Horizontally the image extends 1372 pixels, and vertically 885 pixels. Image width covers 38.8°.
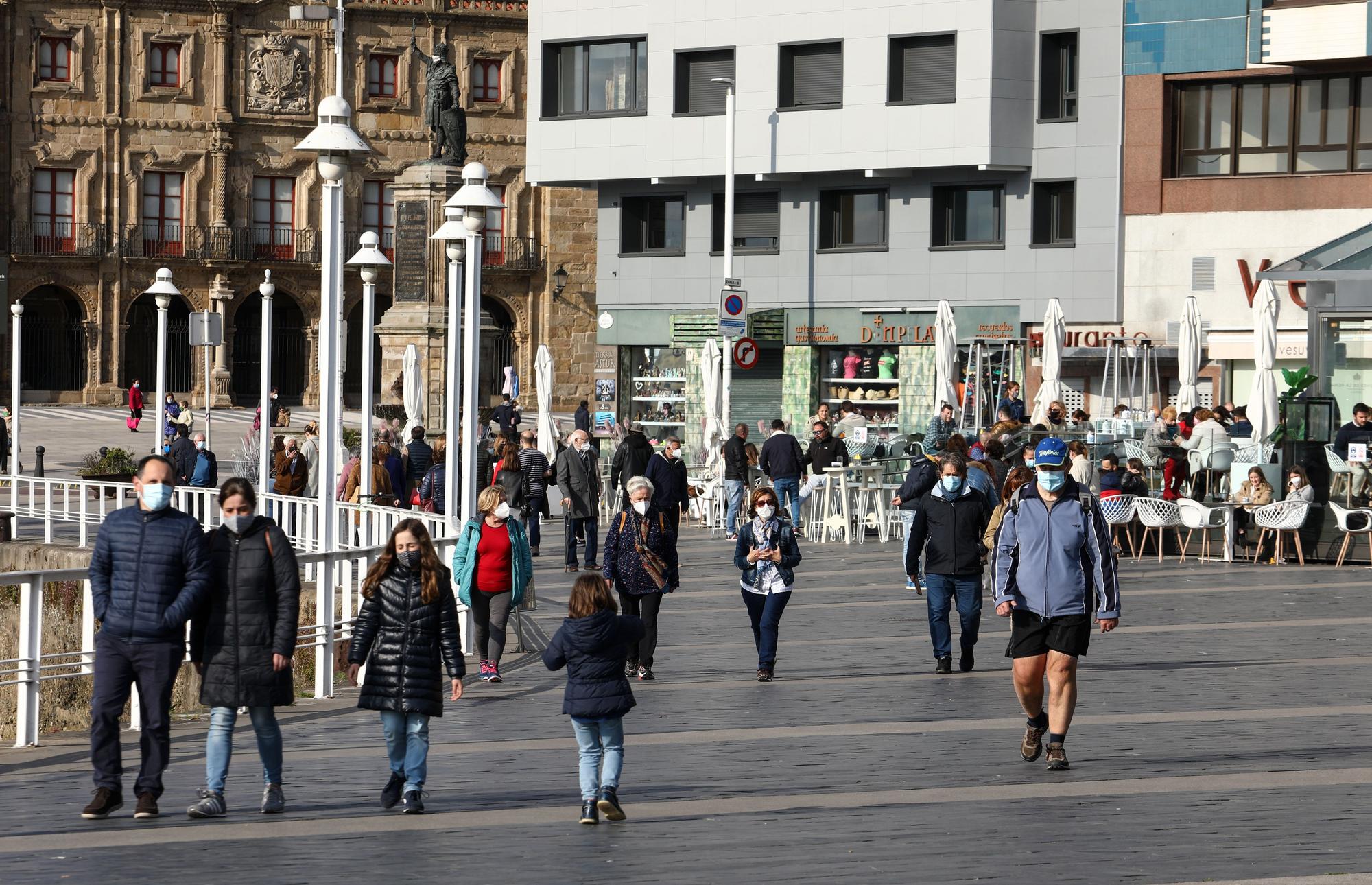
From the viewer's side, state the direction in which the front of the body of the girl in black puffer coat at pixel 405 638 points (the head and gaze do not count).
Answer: toward the camera

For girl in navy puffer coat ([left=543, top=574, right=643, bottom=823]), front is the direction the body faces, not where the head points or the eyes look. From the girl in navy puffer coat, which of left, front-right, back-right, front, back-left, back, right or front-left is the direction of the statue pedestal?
front

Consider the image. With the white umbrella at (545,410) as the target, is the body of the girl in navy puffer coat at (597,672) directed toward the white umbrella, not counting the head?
yes

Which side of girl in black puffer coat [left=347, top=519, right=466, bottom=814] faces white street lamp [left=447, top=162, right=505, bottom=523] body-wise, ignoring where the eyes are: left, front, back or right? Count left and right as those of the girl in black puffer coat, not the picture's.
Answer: back

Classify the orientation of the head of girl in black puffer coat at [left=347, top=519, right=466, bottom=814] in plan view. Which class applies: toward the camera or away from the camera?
toward the camera

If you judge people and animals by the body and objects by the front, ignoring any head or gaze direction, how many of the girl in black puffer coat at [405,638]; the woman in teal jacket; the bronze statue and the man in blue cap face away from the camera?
0

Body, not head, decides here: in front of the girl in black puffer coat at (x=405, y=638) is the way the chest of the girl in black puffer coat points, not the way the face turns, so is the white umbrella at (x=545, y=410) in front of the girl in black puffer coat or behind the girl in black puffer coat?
behind

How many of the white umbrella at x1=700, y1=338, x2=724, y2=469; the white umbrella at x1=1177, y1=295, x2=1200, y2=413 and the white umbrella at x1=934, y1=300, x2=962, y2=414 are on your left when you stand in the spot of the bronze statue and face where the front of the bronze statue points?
3

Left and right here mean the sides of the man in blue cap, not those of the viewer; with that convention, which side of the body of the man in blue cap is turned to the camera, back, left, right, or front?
front

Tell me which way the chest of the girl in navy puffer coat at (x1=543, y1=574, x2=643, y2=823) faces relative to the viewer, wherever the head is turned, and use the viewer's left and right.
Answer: facing away from the viewer

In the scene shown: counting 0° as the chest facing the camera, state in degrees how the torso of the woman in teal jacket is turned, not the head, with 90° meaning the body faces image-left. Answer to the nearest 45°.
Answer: approximately 0°

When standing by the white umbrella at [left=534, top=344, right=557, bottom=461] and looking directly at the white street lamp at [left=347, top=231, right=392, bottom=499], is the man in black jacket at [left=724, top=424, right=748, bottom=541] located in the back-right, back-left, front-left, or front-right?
front-left

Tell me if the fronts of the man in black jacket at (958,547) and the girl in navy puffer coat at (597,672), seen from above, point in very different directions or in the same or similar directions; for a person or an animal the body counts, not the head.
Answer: very different directions

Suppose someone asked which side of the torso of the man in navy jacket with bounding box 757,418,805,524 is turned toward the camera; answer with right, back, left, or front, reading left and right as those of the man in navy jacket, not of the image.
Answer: back

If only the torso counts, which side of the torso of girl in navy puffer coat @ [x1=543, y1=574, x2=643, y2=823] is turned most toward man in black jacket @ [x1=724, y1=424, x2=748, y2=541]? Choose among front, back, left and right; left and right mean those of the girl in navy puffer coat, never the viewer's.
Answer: front

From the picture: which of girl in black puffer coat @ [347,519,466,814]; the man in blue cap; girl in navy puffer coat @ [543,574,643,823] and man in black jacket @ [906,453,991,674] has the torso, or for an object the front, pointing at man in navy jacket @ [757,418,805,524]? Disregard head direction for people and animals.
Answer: girl in navy puffer coat @ [543,574,643,823]

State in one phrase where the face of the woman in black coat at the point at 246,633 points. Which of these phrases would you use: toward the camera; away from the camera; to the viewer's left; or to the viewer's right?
toward the camera

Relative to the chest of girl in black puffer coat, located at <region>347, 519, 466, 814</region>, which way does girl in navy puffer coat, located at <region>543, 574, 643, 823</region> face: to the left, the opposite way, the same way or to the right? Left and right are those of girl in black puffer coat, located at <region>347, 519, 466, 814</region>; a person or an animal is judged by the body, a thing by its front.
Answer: the opposite way

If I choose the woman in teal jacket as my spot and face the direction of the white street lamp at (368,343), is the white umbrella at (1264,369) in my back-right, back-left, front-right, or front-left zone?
front-right

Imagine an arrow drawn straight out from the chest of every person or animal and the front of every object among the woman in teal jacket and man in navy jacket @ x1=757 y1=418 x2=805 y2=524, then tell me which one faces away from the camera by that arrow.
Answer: the man in navy jacket

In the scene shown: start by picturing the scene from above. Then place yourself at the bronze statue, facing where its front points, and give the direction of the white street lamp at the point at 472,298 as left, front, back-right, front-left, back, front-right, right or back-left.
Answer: front-left
